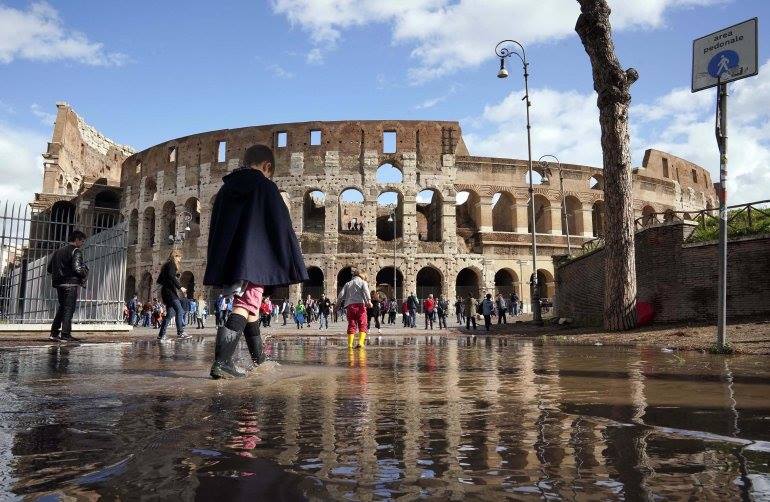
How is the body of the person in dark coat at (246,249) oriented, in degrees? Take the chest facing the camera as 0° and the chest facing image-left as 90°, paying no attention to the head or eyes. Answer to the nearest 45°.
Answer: approximately 225°

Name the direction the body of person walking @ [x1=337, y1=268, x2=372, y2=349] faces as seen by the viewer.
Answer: away from the camera

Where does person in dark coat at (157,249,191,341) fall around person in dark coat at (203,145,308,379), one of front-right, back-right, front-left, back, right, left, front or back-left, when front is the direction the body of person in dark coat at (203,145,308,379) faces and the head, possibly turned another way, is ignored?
front-left
